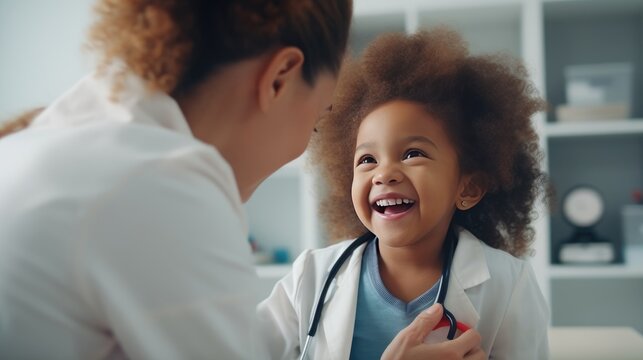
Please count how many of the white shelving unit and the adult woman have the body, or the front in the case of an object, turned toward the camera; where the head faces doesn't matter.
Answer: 1

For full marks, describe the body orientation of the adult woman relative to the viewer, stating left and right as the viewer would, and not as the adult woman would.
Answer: facing away from the viewer and to the right of the viewer

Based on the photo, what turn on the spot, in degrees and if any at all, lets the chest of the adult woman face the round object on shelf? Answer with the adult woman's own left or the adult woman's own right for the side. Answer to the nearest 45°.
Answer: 0° — they already face it

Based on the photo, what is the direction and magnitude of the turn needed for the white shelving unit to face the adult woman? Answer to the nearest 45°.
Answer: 0° — it already faces them

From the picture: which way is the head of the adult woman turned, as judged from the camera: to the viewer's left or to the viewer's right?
to the viewer's right

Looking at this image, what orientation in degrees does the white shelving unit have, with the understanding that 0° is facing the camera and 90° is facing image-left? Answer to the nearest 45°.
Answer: approximately 0°

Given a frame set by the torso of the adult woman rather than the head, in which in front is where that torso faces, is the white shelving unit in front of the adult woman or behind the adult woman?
in front
